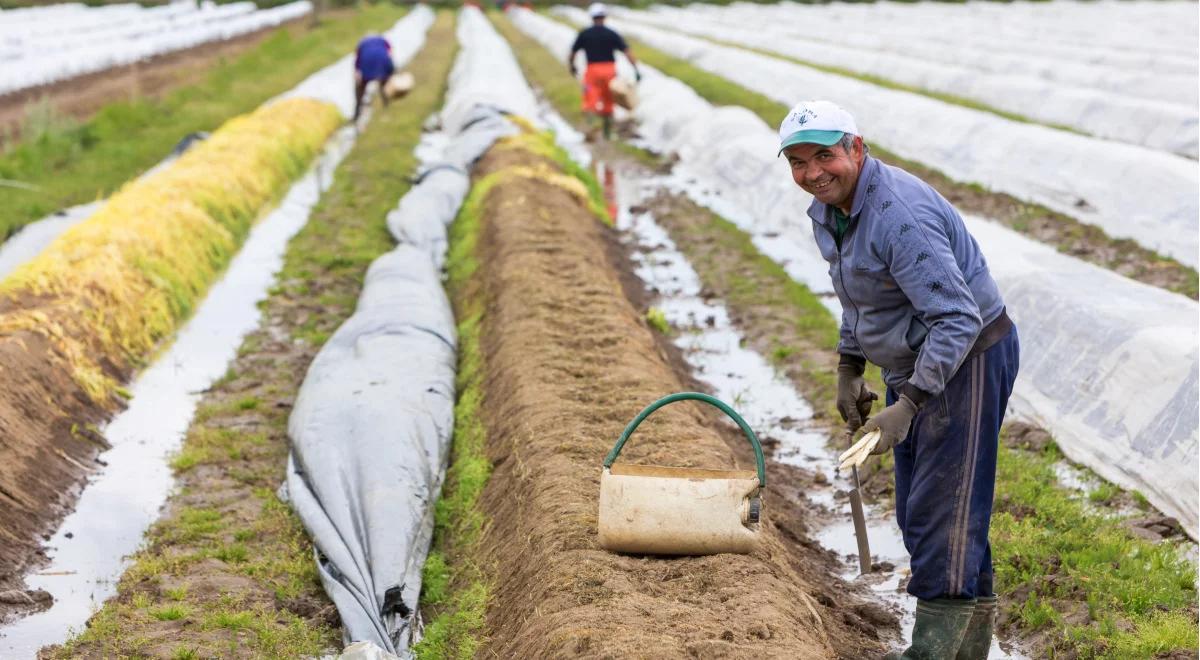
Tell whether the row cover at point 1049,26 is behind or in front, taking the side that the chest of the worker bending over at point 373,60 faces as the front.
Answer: in front

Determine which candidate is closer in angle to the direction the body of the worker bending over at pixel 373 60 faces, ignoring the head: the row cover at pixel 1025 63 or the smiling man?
the row cover

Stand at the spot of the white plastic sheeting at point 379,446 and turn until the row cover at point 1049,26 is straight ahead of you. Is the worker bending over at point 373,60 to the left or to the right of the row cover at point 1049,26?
left

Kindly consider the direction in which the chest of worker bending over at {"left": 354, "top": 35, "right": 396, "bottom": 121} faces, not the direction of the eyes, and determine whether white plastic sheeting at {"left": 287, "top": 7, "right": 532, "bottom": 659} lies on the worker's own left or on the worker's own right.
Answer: on the worker's own right

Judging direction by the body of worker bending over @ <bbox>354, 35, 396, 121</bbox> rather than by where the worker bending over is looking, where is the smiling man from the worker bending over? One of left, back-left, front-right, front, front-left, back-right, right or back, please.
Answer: back
